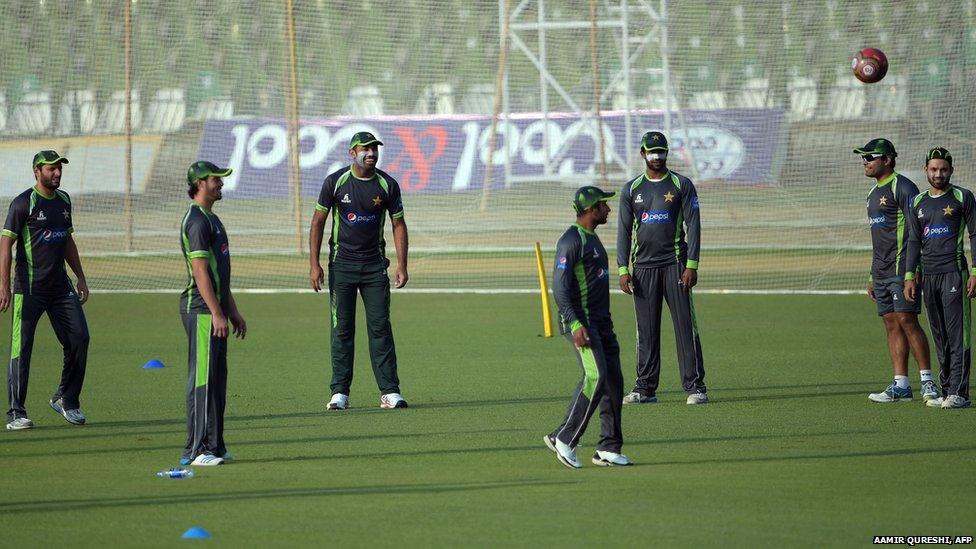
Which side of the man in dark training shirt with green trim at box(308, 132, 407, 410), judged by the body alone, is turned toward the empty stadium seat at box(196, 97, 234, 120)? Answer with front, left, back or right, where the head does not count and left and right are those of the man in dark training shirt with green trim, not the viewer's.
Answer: back

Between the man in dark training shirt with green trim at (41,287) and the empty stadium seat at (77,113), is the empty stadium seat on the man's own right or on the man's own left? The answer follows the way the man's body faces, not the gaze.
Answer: on the man's own left

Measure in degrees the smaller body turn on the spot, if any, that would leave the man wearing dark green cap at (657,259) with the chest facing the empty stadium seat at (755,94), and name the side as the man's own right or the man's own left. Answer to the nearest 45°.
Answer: approximately 180°

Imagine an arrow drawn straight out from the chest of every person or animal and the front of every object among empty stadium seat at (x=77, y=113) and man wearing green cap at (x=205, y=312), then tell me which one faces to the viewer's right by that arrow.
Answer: the man wearing green cap

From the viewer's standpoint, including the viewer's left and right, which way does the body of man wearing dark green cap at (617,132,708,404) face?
facing the viewer

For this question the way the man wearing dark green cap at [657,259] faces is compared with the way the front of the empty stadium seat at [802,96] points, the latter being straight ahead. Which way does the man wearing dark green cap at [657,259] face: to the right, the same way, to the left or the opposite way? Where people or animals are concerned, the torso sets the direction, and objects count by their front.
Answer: the same way

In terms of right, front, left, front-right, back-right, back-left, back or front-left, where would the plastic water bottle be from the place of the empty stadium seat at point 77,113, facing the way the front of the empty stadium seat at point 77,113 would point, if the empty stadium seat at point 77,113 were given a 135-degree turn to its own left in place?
back-right

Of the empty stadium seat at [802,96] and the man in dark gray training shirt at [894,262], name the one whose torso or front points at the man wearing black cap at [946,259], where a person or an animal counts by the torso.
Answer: the empty stadium seat

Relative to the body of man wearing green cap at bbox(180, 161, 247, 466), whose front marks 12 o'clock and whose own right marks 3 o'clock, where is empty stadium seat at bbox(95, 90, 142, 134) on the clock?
The empty stadium seat is roughly at 9 o'clock from the man wearing green cap.

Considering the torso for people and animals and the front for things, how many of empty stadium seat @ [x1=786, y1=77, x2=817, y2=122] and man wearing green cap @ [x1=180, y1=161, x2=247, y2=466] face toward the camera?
1

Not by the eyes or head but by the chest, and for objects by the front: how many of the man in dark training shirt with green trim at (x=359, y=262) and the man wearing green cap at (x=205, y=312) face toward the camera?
1

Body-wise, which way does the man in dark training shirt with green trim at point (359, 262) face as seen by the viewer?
toward the camera

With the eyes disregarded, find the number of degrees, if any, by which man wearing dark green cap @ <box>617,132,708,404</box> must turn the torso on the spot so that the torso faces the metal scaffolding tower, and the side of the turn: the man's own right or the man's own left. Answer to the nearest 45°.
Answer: approximately 180°

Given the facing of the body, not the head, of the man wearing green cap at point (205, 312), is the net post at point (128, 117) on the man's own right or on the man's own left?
on the man's own left

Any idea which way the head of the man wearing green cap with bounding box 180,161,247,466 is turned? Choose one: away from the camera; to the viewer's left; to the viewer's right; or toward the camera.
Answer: to the viewer's right

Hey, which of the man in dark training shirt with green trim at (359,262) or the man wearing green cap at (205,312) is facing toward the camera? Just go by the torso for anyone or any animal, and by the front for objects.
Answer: the man in dark training shirt with green trim

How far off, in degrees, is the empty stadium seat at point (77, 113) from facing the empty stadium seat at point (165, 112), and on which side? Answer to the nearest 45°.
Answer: approximately 90° to its left

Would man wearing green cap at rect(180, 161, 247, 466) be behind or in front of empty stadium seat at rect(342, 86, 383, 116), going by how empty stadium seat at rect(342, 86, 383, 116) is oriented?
in front

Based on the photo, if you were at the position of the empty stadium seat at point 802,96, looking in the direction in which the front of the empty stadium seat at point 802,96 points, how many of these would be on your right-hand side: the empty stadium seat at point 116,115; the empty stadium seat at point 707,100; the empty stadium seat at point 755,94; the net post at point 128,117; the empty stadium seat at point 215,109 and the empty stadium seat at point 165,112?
6

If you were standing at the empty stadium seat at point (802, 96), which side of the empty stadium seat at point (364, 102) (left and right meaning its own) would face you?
left
